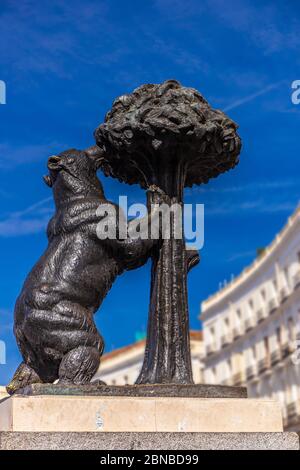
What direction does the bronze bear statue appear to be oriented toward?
to the viewer's right
